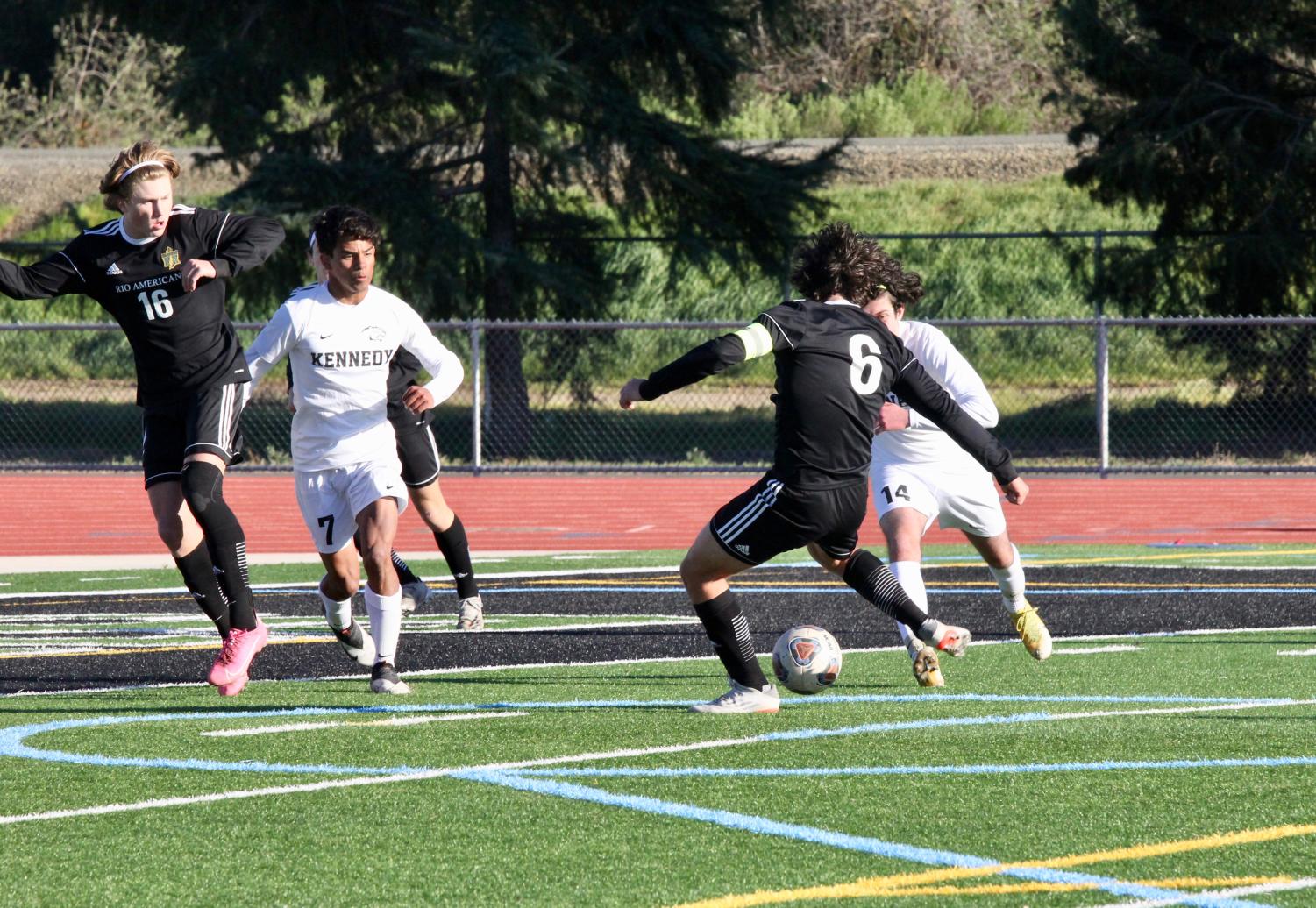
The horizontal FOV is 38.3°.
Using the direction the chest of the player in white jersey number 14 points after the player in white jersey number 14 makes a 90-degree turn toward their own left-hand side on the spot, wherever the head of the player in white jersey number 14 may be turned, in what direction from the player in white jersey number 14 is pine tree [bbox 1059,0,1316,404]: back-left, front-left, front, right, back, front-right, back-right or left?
back-left

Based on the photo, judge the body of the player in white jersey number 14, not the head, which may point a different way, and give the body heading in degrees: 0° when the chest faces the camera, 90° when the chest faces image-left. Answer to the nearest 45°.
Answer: approximately 45°

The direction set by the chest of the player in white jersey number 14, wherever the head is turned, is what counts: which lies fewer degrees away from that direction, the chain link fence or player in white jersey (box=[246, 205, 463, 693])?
the player in white jersey

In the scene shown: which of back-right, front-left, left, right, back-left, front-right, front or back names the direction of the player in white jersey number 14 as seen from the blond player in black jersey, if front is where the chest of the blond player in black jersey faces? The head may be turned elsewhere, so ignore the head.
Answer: left

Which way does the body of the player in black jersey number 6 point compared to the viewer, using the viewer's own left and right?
facing away from the viewer and to the left of the viewer

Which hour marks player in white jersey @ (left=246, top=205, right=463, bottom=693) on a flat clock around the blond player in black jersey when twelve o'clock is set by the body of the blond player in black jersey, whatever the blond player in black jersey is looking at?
The player in white jersey is roughly at 10 o'clock from the blond player in black jersey.

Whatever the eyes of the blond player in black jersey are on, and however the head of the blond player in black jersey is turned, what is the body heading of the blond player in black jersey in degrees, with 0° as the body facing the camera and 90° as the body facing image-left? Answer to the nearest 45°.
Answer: approximately 0°

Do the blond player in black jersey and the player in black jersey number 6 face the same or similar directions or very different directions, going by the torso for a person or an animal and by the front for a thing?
very different directions

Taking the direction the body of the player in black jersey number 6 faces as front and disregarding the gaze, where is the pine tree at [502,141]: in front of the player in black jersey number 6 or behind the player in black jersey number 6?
in front

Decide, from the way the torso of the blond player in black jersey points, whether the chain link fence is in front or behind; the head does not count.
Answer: behind

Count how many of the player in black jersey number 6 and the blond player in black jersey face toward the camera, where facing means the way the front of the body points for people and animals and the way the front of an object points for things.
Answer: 1

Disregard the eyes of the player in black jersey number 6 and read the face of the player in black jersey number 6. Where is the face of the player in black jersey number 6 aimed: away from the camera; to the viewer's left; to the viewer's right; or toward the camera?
away from the camera

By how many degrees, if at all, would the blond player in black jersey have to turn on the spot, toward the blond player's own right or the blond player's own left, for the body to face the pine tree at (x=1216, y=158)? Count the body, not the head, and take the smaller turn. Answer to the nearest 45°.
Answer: approximately 135° to the blond player's own left

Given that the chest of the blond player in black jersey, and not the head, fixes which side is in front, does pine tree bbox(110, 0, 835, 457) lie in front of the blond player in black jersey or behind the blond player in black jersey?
behind

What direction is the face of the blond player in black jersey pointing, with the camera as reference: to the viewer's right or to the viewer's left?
to the viewer's right
